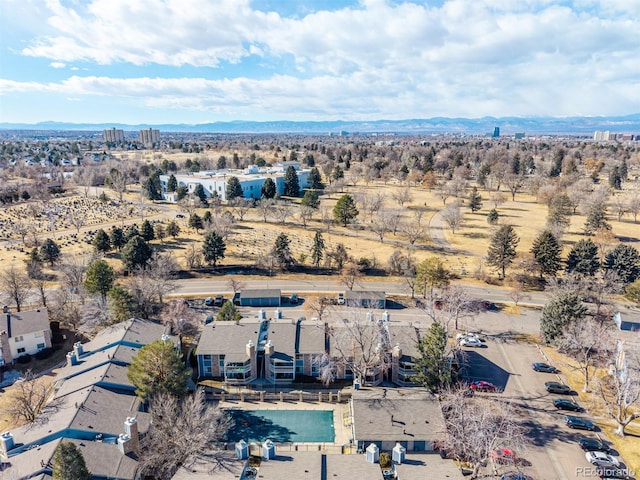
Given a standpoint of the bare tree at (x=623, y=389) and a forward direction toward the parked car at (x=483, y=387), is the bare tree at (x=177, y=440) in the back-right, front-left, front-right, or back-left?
front-left

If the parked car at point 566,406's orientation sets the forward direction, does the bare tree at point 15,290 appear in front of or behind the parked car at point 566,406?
behind

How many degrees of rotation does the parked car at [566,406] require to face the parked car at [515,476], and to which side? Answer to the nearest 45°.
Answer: approximately 90° to its right

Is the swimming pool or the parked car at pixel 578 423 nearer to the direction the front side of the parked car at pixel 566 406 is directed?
the parked car

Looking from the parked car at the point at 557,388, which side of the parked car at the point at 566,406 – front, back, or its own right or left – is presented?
left

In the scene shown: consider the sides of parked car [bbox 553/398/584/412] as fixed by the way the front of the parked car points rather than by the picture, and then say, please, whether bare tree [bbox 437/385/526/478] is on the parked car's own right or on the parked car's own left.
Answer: on the parked car's own right

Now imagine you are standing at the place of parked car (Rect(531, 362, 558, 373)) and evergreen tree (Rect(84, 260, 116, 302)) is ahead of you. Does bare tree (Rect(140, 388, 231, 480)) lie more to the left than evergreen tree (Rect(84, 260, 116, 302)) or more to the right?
left

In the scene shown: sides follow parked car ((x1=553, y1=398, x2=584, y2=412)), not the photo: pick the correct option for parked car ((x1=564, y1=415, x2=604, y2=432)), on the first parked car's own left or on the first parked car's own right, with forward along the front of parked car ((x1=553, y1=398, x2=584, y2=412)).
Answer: on the first parked car's own right

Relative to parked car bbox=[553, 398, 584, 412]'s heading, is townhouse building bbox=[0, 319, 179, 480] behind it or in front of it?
behind

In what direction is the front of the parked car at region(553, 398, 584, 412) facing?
to the viewer's right

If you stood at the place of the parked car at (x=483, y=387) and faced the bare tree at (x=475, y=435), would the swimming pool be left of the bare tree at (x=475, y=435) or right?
right

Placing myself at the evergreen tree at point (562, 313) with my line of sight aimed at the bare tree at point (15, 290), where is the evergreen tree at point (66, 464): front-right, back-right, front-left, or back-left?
front-left

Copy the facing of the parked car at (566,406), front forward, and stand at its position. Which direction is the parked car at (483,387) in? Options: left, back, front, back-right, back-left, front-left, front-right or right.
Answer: back

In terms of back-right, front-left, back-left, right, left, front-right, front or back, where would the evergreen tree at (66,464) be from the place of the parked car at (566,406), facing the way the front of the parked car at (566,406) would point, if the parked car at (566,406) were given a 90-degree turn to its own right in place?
front-right

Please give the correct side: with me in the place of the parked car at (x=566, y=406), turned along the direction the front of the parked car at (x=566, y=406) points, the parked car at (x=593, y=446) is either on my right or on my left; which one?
on my right

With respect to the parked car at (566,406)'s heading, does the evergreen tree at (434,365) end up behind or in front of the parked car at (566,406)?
behind

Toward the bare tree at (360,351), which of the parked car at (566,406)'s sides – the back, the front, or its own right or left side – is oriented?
back

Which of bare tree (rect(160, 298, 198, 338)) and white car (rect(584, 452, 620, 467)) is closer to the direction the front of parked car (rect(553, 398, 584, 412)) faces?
the white car
